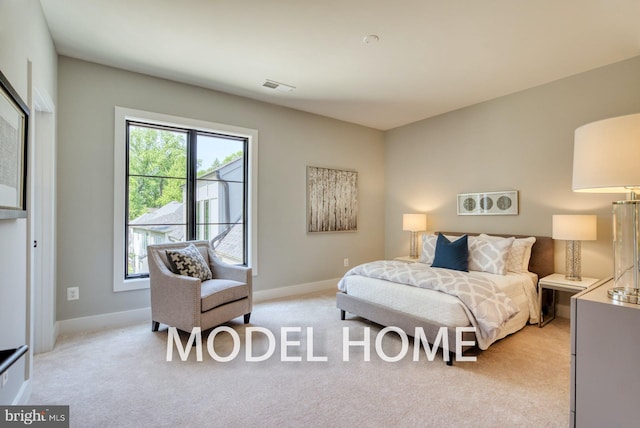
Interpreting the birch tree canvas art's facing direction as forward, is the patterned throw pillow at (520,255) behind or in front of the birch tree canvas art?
in front

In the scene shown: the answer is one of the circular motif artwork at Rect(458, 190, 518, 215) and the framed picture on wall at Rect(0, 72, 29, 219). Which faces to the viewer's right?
the framed picture on wall

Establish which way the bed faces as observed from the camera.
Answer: facing the viewer and to the left of the viewer

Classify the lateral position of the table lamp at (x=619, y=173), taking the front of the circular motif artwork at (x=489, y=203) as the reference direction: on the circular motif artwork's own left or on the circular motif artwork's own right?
on the circular motif artwork's own left

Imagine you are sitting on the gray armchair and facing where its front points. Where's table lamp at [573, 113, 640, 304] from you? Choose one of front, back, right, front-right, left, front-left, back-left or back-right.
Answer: front

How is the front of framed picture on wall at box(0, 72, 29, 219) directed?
to the viewer's right

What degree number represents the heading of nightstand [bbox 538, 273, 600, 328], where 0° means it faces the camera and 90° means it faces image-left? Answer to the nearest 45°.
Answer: approximately 45°

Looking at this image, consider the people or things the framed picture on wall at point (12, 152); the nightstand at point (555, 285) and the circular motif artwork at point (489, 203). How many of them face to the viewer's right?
1

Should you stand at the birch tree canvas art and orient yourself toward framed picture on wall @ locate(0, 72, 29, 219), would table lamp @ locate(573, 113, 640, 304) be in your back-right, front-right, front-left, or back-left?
front-left

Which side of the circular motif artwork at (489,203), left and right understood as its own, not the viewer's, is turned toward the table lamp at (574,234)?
left

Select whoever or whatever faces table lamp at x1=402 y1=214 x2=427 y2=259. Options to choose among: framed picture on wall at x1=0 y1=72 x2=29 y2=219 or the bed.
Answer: the framed picture on wall

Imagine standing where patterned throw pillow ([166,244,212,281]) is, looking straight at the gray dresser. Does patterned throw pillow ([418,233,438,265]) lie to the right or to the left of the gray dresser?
left

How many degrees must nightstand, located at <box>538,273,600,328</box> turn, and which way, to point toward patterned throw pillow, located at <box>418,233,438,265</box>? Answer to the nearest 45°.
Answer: approximately 45° to its right

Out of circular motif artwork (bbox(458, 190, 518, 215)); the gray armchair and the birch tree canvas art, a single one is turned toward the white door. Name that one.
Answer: the circular motif artwork

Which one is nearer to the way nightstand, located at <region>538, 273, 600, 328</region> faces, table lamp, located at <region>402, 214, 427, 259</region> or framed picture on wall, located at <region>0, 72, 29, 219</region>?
the framed picture on wall

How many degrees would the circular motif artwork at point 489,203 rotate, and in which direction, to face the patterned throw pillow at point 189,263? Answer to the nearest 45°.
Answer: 0° — it already faces it

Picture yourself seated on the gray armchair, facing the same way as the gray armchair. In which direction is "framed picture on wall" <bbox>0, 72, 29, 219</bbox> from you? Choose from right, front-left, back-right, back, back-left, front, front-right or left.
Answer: right

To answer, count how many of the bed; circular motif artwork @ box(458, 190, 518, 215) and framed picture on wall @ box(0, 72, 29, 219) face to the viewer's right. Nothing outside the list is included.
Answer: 1
